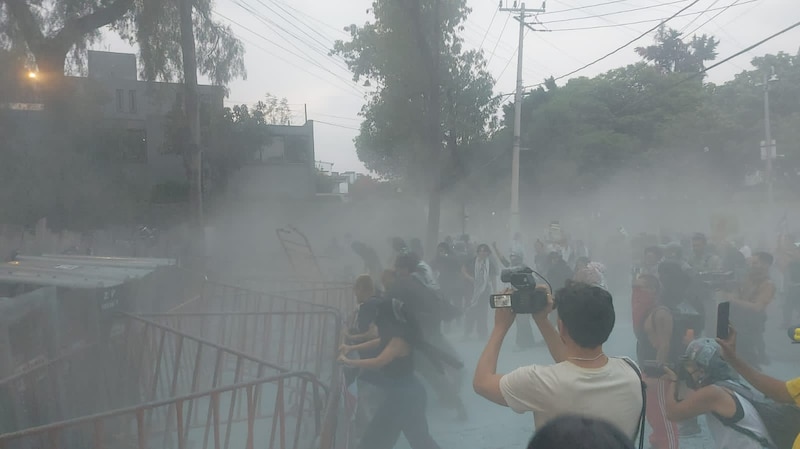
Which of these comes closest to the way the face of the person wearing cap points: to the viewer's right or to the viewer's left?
to the viewer's left

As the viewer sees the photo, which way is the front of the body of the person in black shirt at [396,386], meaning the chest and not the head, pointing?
to the viewer's left

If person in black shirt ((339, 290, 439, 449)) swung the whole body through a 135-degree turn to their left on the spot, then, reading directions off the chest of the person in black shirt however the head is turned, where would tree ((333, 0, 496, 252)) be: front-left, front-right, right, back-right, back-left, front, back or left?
back-left

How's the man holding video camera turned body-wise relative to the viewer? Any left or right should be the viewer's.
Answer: facing away from the viewer and to the left of the viewer

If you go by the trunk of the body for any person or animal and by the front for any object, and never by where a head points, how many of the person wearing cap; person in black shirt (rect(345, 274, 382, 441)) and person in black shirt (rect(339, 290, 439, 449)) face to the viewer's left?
3

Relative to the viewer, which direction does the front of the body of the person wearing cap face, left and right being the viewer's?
facing to the left of the viewer

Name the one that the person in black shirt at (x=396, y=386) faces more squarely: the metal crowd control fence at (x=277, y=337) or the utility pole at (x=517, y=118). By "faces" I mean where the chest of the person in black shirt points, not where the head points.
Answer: the metal crowd control fence

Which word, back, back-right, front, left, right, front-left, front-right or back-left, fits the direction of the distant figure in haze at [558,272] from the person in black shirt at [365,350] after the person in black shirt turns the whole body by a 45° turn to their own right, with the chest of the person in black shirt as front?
right

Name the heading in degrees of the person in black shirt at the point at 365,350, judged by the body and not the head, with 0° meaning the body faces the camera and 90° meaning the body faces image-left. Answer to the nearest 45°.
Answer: approximately 90°
